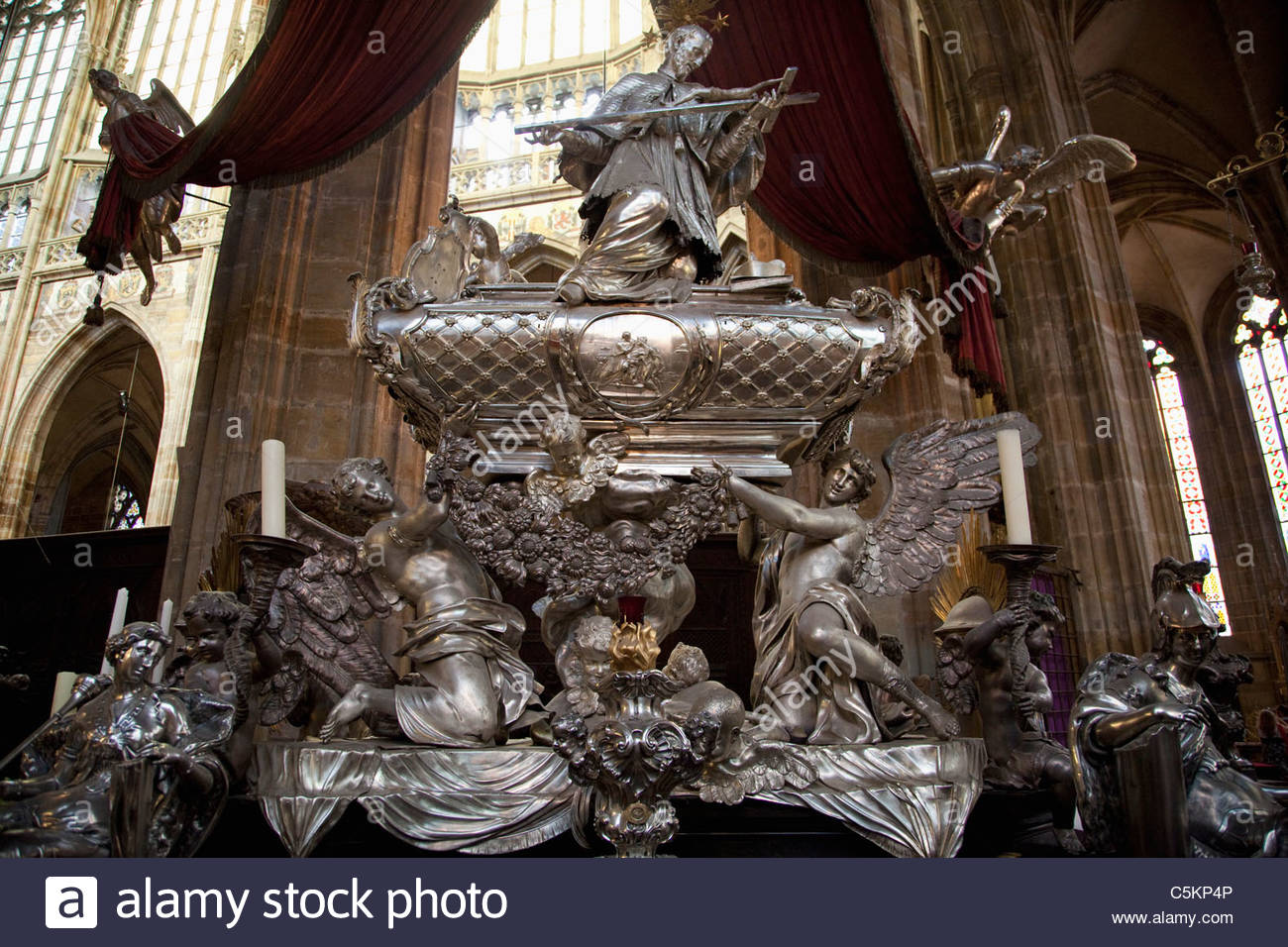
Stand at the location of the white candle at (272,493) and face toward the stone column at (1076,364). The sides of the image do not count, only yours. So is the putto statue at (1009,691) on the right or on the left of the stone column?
right

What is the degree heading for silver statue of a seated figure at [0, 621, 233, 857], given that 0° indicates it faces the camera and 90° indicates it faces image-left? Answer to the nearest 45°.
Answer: approximately 0°

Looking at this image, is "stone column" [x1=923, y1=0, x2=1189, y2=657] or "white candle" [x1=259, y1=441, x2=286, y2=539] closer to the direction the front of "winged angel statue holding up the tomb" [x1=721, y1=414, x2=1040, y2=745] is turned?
the white candle

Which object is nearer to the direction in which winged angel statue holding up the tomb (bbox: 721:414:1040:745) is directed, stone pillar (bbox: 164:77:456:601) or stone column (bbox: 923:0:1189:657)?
the stone pillar
